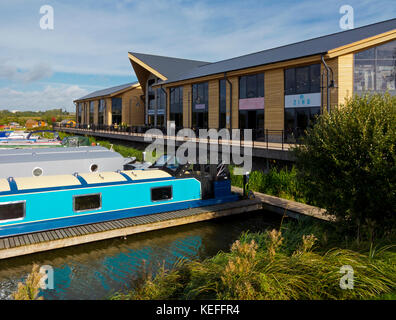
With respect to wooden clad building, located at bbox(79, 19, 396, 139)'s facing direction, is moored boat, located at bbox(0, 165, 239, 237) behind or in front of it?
in front

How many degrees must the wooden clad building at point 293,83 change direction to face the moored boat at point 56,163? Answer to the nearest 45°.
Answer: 0° — it already faces it

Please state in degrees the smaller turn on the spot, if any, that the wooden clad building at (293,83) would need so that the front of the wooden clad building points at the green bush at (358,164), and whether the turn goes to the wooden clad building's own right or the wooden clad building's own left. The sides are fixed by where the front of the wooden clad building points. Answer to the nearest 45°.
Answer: approximately 45° to the wooden clad building's own left

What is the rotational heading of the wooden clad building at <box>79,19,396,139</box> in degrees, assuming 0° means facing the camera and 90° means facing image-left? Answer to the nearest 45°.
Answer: approximately 45°
